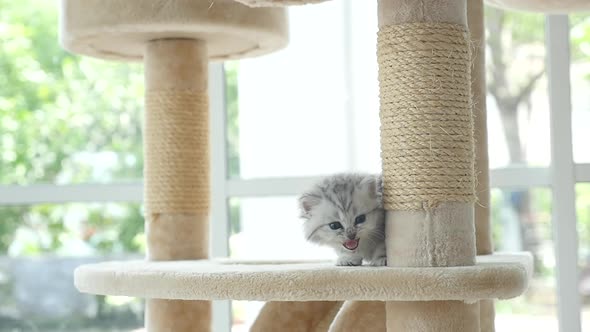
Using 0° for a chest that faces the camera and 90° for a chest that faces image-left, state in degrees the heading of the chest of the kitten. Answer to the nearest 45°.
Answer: approximately 0°
